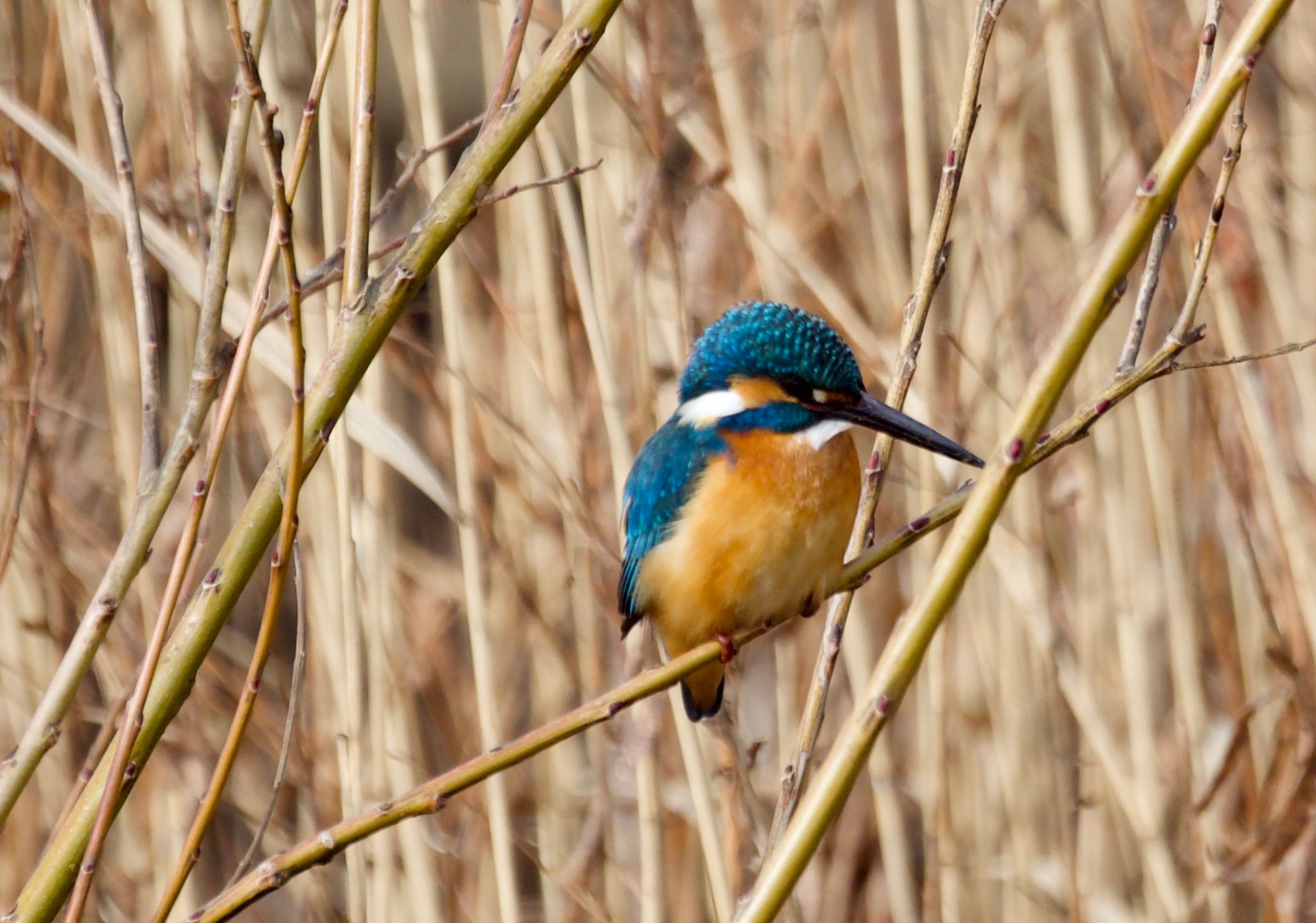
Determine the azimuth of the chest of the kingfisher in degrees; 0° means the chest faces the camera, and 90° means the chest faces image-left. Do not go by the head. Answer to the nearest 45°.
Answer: approximately 315°

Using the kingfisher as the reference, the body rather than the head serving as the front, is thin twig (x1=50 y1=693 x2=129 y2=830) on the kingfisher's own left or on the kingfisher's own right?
on the kingfisher's own right

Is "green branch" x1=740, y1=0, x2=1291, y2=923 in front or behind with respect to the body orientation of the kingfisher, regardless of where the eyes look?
in front

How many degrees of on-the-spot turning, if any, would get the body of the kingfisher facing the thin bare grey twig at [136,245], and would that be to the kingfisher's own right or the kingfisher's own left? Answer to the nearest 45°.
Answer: approximately 90° to the kingfisher's own right

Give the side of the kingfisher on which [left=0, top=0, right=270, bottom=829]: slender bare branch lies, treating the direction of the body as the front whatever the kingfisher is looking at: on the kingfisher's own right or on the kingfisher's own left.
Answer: on the kingfisher's own right

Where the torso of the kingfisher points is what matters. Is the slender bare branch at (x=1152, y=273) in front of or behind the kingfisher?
in front

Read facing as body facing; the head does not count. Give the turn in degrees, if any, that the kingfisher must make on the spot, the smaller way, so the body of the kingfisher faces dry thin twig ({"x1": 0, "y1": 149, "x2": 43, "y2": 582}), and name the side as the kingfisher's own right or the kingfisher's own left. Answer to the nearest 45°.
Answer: approximately 90° to the kingfisher's own right
